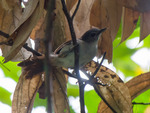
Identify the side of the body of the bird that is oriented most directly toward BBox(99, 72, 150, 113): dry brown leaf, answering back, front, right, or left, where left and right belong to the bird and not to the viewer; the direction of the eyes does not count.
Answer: front

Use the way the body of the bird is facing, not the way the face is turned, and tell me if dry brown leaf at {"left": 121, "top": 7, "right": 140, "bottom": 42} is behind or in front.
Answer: in front

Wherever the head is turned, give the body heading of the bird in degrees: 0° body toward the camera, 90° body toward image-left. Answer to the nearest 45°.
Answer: approximately 270°

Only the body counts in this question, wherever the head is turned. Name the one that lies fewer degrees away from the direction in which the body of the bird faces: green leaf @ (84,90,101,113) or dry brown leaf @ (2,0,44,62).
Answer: the green leaf

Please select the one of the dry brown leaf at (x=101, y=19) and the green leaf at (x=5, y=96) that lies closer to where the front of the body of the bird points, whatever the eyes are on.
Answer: the dry brown leaf
